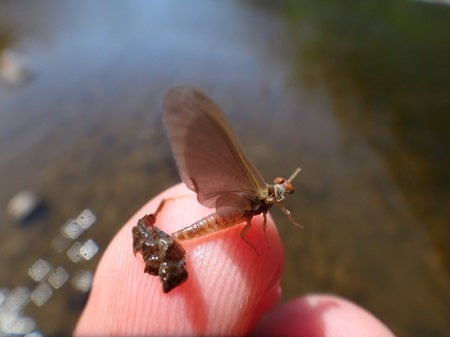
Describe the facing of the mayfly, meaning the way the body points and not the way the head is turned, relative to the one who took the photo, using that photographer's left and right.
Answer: facing to the right of the viewer
